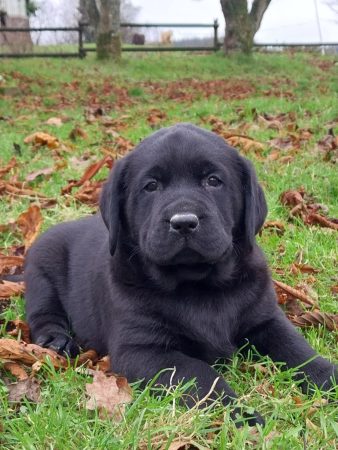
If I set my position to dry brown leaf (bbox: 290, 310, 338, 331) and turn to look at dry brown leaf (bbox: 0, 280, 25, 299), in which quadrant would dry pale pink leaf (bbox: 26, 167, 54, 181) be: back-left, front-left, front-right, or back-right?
front-right

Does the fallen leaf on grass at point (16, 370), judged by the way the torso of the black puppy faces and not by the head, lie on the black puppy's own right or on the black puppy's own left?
on the black puppy's own right

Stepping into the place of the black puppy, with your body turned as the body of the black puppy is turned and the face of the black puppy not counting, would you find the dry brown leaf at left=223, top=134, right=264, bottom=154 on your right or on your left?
on your left

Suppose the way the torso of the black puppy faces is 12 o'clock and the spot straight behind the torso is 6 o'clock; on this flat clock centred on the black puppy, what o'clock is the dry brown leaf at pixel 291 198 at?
The dry brown leaf is roughly at 8 o'clock from the black puppy.

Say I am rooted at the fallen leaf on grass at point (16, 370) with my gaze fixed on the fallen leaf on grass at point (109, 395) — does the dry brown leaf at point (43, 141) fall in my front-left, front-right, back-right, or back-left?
back-left

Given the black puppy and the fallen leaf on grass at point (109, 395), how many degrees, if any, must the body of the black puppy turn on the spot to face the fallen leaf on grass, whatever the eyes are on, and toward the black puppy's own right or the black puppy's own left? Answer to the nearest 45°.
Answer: approximately 90° to the black puppy's own right

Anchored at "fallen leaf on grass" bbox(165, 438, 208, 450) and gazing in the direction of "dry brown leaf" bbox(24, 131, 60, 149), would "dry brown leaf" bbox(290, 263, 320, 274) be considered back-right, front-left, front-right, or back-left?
front-right

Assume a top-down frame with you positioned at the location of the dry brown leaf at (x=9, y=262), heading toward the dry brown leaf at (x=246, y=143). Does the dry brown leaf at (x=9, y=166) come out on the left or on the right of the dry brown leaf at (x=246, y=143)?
left

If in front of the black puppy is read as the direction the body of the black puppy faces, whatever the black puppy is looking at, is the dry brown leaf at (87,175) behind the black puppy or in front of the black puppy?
behind

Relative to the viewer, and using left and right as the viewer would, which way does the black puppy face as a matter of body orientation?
facing the viewer and to the right of the viewer

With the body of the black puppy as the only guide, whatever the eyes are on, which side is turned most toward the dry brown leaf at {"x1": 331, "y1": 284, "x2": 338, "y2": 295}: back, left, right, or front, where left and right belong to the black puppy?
left

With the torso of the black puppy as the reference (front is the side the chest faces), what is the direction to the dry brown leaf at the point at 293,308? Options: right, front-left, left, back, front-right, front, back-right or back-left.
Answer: left

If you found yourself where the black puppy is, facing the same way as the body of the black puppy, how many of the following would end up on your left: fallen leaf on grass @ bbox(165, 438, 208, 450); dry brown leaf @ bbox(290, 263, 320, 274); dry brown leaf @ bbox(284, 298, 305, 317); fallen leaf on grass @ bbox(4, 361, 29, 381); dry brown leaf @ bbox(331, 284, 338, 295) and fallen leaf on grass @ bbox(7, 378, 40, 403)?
3

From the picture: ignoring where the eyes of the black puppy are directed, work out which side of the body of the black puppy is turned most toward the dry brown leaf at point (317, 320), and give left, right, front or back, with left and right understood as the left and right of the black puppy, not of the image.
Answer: left
